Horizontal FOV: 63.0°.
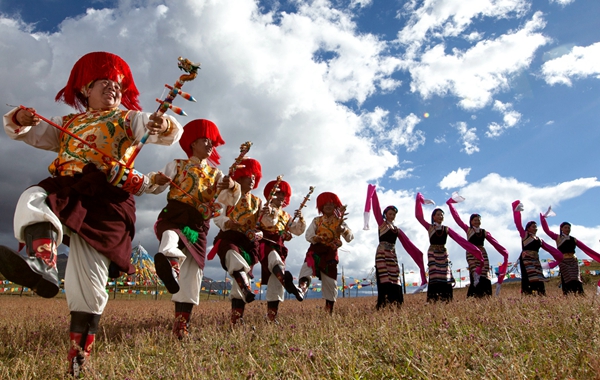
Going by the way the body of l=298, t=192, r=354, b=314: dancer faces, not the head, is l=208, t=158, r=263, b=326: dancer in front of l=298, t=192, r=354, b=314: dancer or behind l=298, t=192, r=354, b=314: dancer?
in front

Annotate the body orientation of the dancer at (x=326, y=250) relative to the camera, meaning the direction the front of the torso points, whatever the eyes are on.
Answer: toward the camera

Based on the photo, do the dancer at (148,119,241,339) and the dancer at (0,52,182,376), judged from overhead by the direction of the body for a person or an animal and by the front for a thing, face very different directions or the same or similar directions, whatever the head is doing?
same or similar directions

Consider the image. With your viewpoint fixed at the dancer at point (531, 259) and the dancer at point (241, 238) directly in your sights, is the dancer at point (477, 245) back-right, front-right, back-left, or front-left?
front-right

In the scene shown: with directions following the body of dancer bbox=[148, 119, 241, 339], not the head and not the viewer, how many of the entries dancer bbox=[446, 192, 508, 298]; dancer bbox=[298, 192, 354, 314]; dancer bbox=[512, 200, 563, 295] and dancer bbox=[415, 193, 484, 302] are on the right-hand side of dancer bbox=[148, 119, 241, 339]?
0

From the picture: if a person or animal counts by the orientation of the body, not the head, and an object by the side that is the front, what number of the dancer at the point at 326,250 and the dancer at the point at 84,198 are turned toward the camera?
2

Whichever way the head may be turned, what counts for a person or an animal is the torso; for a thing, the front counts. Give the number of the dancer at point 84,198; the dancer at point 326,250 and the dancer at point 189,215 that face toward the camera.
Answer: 3

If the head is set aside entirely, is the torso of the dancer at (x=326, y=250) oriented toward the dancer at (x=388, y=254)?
no

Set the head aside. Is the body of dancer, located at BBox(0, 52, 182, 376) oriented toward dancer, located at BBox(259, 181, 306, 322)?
no

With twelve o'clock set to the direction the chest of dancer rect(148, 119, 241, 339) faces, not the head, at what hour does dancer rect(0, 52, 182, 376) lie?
dancer rect(0, 52, 182, 376) is roughly at 1 o'clock from dancer rect(148, 119, 241, 339).

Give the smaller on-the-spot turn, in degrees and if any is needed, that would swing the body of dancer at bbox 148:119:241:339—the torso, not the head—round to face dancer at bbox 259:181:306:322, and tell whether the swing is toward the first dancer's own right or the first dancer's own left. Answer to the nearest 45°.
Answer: approximately 135° to the first dancer's own left

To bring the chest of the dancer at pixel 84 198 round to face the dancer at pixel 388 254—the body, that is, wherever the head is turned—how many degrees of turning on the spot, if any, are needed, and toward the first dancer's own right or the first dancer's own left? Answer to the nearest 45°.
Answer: approximately 135° to the first dancer's own left

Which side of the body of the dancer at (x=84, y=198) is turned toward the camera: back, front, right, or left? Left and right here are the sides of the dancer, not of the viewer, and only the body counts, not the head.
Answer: front

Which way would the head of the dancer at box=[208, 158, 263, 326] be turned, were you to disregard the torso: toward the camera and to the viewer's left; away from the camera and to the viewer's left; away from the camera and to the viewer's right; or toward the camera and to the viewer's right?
toward the camera and to the viewer's right

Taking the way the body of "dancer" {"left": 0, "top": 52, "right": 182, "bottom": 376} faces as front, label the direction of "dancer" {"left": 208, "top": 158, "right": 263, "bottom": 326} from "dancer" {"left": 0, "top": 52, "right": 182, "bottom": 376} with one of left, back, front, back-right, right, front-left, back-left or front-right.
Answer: back-left

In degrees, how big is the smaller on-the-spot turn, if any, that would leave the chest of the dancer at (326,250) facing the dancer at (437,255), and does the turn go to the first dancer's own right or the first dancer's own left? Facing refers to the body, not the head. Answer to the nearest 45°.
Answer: approximately 135° to the first dancer's own left

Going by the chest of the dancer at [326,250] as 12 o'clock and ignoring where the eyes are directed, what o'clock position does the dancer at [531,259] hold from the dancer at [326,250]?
the dancer at [531,259] is roughly at 8 o'clock from the dancer at [326,250].

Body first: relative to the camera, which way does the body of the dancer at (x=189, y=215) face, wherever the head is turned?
toward the camera

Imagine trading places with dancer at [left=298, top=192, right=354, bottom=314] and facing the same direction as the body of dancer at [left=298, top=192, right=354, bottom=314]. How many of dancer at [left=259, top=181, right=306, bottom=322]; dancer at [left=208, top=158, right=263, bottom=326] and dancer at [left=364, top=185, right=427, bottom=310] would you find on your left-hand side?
1
